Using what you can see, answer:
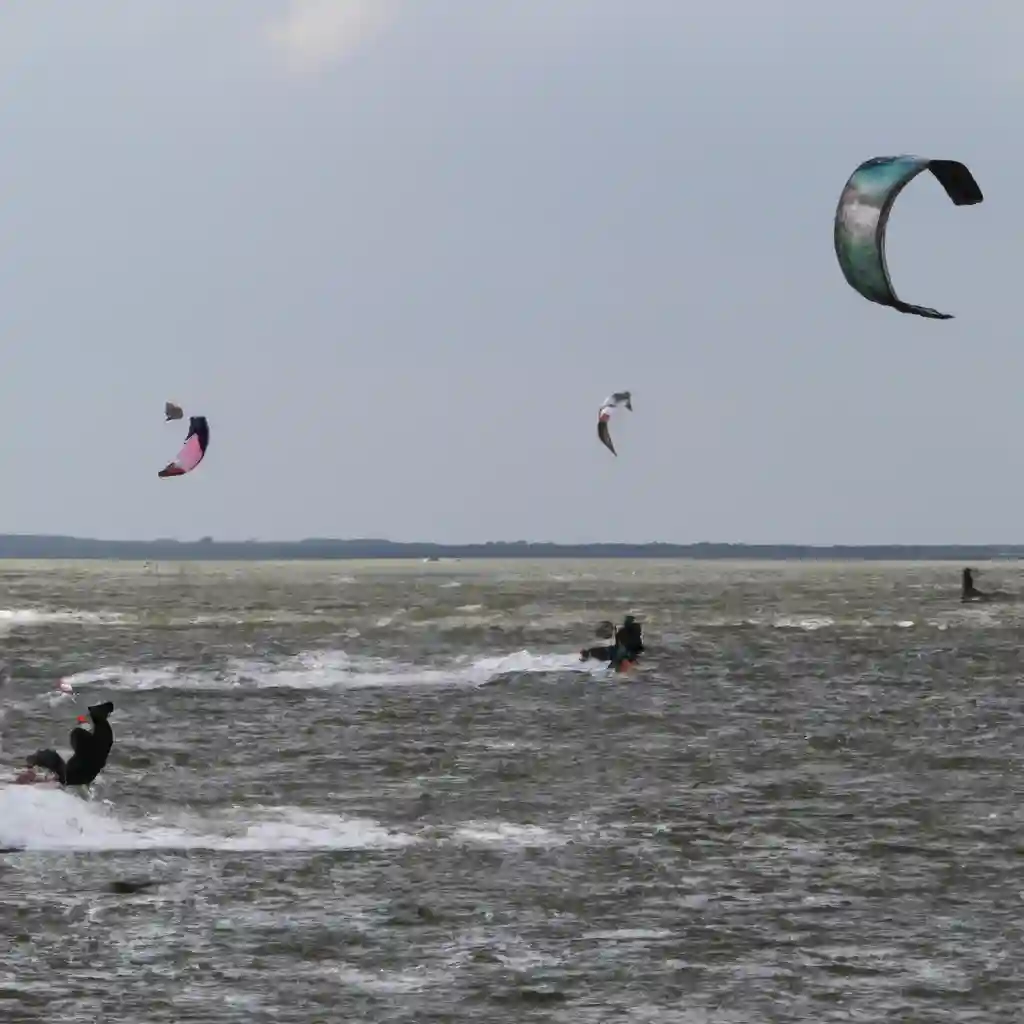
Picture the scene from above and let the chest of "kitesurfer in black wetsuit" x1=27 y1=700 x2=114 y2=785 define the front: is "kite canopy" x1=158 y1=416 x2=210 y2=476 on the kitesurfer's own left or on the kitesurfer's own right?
on the kitesurfer's own right
